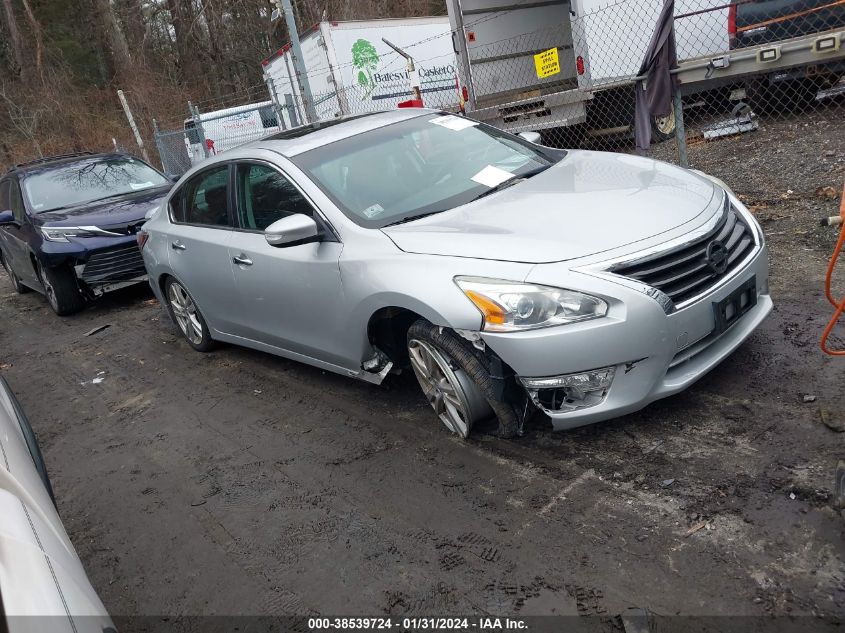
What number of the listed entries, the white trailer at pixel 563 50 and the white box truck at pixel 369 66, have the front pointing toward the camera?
0

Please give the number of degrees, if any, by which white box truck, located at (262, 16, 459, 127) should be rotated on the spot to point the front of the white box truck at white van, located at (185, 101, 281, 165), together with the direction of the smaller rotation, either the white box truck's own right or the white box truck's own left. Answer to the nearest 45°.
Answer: approximately 135° to the white box truck's own left

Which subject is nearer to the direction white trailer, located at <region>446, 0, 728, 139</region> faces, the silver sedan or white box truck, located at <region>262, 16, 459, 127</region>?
the white box truck

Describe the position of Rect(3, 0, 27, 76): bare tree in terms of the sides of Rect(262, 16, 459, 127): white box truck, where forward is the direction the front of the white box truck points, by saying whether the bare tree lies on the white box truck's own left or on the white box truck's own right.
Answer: on the white box truck's own left

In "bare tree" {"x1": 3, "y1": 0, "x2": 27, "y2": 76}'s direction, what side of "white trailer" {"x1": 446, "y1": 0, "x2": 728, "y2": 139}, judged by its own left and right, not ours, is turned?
left

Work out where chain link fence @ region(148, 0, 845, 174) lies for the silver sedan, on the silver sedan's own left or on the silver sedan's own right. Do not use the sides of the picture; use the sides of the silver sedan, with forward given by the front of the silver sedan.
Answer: on the silver sedan's own left

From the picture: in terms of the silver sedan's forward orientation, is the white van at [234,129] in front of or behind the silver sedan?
behind

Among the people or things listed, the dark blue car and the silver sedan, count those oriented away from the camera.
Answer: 0

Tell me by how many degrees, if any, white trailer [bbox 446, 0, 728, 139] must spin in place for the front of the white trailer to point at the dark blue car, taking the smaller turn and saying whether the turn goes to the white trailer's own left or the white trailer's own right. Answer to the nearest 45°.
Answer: approximately 180°

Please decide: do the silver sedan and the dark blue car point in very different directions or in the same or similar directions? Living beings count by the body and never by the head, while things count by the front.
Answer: same or similar directions

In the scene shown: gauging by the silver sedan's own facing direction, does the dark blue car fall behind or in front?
behind

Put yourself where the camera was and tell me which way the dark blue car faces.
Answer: facing the viewer and to the right of the viewer

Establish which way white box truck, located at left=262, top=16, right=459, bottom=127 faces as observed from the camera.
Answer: facing away from the viewer and to the right of the viewer

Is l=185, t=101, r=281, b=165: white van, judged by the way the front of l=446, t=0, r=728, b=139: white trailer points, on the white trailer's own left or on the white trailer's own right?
on the white trailer's own left
